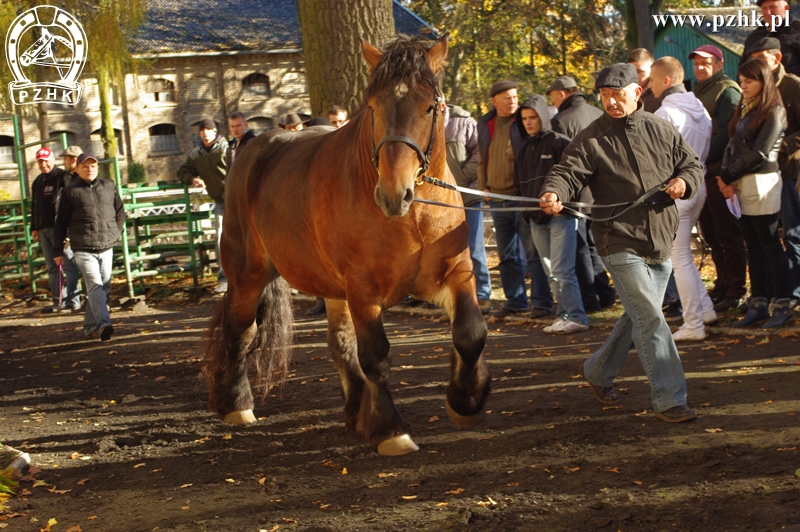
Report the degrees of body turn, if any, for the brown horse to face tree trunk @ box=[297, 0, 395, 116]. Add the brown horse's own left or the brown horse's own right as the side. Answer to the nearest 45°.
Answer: approximately 135° to the brown horse's own left

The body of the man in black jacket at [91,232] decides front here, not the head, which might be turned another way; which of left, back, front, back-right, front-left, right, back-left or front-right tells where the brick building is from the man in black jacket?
back

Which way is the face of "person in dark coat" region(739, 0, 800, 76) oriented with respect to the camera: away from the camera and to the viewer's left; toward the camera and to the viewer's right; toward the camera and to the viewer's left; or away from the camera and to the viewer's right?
toward the camera and to the viewer's left

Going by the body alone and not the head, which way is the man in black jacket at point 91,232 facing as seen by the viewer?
toward the camera

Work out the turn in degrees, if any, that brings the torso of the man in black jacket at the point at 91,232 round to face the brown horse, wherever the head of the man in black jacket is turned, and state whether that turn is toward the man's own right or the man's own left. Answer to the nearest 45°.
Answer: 0° — they already face it

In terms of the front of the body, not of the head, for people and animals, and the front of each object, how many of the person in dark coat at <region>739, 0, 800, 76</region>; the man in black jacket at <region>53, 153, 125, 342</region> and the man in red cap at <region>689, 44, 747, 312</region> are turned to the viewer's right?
0

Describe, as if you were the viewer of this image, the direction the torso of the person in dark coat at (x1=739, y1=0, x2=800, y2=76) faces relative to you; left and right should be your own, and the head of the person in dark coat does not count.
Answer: facing the viewer and to the left of the viewer

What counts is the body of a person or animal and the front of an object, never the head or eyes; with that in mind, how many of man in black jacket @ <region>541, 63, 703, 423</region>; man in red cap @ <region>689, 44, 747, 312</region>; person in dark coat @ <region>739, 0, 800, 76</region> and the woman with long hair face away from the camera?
0

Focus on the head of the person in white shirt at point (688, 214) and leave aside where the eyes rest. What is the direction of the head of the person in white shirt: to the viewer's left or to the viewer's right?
to the viewer's left
